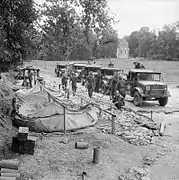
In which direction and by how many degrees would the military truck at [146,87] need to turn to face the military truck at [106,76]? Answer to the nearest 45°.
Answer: approximately 180°

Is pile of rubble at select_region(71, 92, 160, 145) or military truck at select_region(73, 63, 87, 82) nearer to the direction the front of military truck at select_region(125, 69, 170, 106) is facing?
the pile of rubble

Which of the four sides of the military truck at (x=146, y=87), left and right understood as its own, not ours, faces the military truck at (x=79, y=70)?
back

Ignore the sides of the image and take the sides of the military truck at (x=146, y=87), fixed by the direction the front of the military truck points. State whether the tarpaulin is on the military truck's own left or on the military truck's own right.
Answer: on the military truck's own right

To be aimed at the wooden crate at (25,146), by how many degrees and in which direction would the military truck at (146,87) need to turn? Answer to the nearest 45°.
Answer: approximately 45° to its right

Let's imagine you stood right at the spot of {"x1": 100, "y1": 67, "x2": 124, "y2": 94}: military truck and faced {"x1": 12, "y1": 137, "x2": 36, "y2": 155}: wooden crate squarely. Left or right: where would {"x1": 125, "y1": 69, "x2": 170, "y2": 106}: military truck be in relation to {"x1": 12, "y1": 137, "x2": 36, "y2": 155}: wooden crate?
left

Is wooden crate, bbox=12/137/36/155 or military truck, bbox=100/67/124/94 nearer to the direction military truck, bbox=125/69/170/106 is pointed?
the wooden crate

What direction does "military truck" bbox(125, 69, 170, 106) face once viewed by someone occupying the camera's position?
facing the viewer and to the right of the viewer

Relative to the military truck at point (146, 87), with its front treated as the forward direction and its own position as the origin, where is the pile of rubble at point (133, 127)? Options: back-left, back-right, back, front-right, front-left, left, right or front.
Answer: front-right

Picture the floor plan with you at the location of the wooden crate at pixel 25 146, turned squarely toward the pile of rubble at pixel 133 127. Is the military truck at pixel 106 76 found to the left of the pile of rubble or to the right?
left
